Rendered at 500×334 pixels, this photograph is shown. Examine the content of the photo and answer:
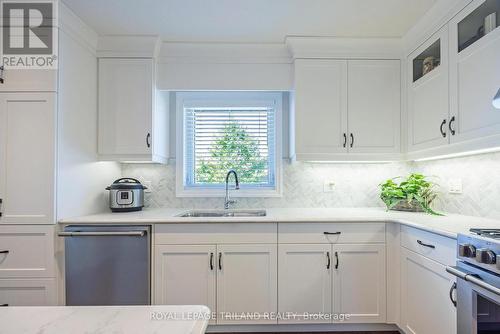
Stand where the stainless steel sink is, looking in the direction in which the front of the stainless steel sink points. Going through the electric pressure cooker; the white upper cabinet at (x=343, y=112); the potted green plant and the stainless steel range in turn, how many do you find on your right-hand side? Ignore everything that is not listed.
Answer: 1

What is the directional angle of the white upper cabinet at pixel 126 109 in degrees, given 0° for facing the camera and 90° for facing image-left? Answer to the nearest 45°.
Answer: approximately 0°

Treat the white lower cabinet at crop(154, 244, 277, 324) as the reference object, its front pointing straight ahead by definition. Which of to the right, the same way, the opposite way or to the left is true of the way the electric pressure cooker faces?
the same way

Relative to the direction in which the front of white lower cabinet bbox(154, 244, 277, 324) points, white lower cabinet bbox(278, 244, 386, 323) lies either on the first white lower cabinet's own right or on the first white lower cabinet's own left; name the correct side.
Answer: on the first white lower cabinet's own left

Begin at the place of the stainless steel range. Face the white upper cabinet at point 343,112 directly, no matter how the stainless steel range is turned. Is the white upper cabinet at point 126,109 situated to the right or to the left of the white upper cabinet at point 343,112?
left

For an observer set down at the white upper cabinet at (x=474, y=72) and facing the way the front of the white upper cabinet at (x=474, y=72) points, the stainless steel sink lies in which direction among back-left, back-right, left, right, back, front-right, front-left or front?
front-right

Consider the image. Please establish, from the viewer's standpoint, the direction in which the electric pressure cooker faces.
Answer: facing the viewer

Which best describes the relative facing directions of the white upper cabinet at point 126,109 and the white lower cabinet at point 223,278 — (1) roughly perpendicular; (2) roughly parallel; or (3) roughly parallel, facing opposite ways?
roughly parallel

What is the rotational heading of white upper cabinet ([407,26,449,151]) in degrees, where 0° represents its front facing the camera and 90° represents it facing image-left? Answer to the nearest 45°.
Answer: approximately 45°

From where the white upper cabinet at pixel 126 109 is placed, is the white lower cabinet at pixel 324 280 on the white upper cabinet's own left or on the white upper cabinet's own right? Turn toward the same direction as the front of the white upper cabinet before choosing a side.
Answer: on the white upper cabinet's own left

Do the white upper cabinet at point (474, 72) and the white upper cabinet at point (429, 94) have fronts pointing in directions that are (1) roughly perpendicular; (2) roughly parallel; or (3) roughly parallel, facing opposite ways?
roughly parallel

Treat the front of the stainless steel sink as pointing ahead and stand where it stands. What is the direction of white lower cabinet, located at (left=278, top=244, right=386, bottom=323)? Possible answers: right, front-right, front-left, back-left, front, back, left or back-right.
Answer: front-left

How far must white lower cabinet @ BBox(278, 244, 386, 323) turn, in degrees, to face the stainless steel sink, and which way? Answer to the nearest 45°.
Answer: approximately 90° to its right

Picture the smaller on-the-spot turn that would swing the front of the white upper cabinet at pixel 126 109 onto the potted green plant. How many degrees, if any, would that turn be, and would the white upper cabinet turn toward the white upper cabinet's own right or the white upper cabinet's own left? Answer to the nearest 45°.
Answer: approximately 45° to the white upper cabinet's own left

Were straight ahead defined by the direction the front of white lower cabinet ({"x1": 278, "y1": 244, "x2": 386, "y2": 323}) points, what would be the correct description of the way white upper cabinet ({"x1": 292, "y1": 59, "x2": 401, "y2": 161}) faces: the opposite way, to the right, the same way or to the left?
the same way

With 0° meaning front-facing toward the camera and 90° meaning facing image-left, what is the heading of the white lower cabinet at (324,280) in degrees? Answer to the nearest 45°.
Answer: approximately 0°

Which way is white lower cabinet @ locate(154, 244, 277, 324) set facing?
toward the camera
